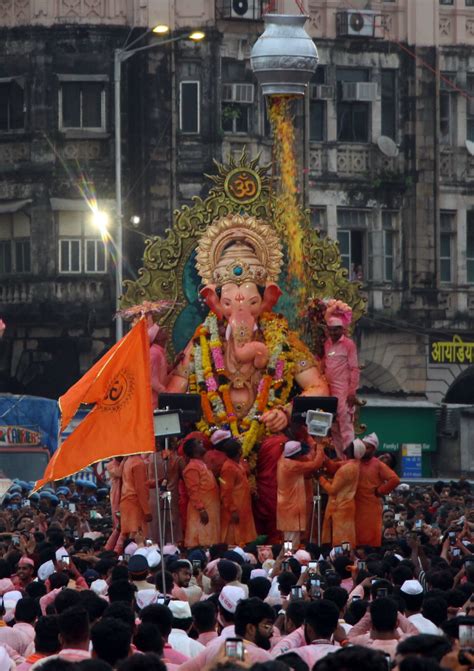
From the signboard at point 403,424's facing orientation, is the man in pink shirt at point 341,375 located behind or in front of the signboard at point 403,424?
in front

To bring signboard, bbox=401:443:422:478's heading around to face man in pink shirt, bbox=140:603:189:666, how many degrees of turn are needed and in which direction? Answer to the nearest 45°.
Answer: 0° — it already faces them
